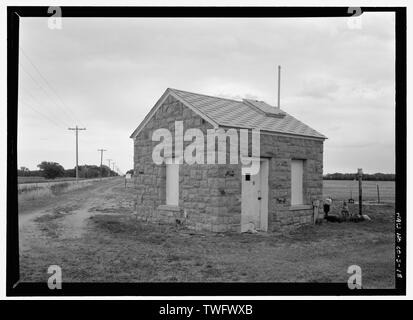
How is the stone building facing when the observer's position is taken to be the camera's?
facing the viewer and to the right of the viewer
